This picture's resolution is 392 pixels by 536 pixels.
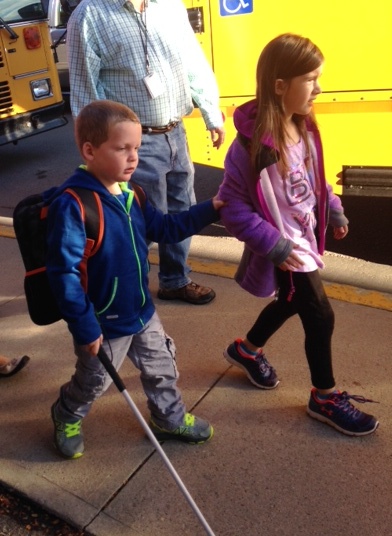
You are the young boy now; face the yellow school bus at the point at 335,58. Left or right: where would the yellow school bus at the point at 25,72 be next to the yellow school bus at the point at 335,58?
left

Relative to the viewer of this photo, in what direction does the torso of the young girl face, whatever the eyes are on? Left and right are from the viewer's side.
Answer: facing the viewer and to the right of the viewer

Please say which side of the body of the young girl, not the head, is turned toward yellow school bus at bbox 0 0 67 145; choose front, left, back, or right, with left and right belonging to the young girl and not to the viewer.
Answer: back

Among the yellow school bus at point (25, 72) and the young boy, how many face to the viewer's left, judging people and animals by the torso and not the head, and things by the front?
0

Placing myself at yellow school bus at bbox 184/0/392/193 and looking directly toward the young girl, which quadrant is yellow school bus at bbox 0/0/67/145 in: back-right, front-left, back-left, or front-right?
back-right

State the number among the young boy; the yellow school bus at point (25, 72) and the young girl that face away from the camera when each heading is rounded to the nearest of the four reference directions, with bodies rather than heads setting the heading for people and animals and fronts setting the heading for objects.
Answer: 0

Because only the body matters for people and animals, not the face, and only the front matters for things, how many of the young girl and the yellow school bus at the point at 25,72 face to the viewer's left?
0

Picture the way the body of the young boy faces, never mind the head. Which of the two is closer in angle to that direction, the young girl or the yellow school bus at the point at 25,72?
the young girl

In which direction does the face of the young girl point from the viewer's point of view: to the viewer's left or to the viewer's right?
to the viewer's right

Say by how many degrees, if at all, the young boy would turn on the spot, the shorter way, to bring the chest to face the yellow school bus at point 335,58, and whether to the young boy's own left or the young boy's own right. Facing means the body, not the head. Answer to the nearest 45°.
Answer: approximately 90° to the young boy's own left

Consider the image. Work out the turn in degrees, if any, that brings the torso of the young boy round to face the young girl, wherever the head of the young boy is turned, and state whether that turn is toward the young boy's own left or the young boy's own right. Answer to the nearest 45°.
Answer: approximately 45° to the young boy's own left
